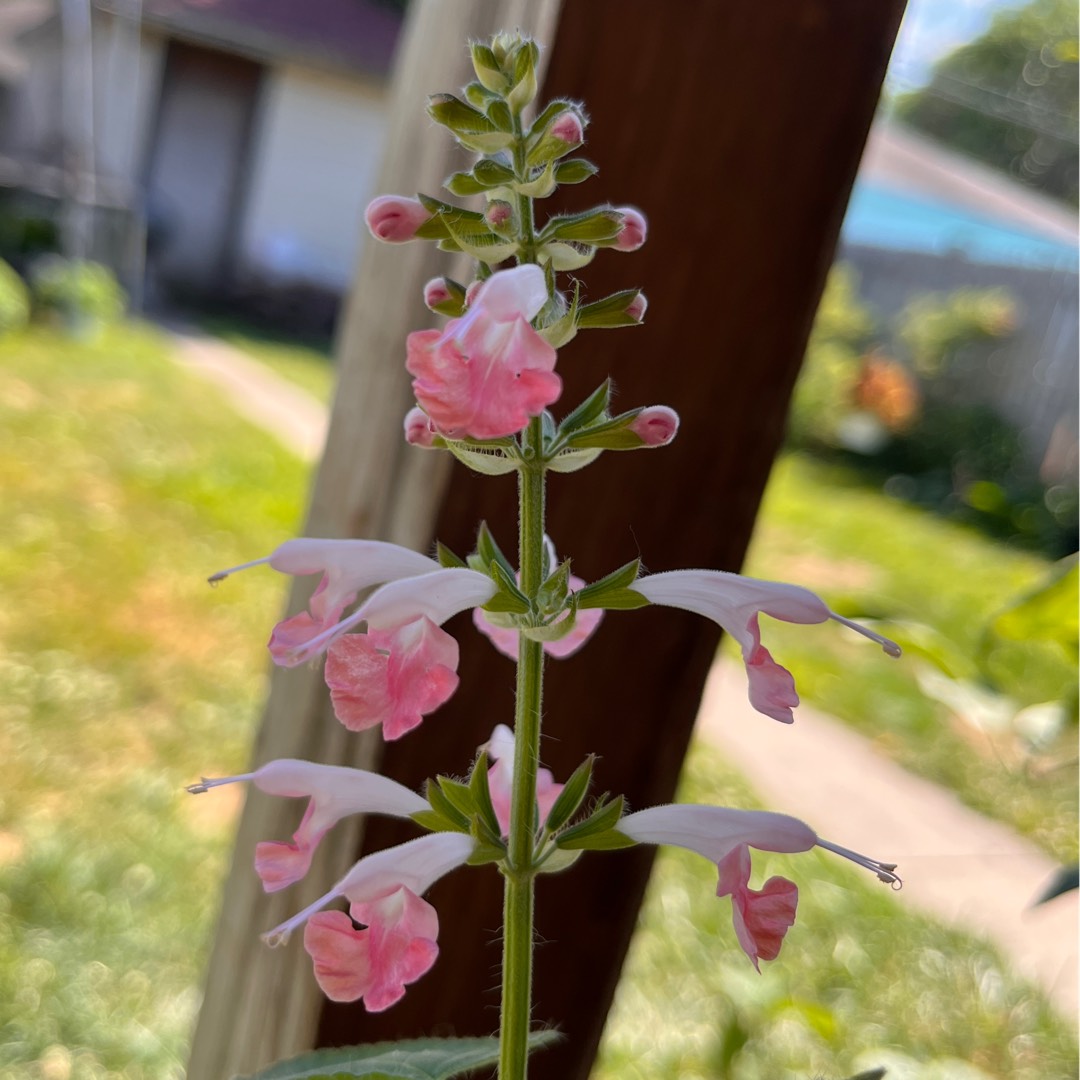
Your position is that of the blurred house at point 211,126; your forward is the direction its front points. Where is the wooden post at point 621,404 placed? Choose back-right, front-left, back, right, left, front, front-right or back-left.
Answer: front

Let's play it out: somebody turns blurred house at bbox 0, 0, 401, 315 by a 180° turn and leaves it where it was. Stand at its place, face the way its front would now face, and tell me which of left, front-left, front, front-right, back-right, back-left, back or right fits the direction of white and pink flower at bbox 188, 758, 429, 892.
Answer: back

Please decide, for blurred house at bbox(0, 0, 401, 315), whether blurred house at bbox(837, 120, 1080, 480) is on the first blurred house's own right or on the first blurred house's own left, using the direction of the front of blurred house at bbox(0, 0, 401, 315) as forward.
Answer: on the first blurred house's own left

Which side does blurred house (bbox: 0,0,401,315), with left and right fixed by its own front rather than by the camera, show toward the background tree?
left

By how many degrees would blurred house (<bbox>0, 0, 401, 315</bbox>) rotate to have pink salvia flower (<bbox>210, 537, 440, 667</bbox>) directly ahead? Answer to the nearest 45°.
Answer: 0° — it already faces it

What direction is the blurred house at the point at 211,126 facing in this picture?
toward the camera

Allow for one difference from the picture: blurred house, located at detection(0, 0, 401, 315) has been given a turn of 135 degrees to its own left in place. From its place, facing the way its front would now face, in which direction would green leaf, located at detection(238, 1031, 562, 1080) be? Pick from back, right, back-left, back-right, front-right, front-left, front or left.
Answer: back-right
